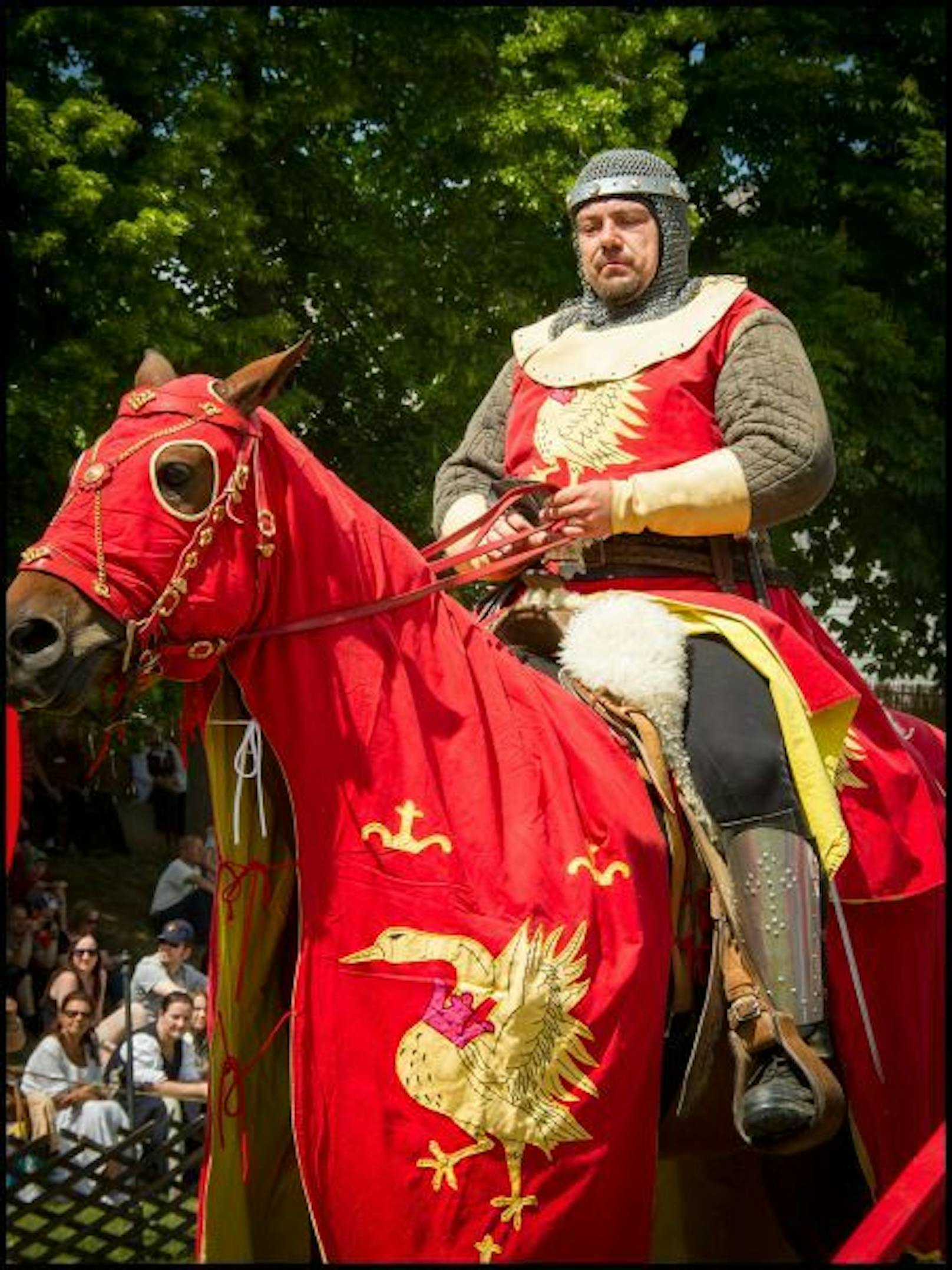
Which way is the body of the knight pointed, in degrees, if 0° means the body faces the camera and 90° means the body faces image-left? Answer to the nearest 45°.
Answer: approximately 45°

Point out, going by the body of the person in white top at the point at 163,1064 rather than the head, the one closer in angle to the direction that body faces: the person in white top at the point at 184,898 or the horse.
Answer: the horse

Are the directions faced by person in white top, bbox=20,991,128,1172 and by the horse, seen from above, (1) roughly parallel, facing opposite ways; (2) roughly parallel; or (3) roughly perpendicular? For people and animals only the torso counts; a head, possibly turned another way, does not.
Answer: roughly perpendicular

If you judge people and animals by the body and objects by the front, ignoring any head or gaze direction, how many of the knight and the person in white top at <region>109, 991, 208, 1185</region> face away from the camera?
0

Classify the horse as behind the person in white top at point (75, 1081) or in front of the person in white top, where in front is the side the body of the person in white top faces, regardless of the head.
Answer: in front

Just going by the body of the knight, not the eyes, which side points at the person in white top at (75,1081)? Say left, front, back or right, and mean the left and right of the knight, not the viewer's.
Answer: right

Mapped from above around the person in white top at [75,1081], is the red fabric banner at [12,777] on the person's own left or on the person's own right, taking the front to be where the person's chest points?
on the person's own right

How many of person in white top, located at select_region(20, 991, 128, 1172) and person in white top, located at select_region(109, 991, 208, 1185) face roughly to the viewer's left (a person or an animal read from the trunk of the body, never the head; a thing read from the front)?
0

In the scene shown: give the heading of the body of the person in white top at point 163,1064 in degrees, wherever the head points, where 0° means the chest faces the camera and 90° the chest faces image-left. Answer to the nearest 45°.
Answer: approximately 315°

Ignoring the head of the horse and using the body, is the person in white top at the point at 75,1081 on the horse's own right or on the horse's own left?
on the horse's own right
